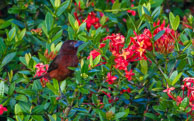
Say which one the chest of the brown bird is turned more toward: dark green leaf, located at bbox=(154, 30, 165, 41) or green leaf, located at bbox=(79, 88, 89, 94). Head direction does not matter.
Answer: the dark green leaf

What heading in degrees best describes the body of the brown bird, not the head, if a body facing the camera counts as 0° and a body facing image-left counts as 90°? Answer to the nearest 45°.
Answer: approximately 270°

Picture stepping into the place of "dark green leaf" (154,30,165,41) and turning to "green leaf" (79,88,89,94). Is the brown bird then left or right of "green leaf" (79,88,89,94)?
right

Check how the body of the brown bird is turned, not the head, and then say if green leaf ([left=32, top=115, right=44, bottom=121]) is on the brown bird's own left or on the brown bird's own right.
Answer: on the brown bird's own right

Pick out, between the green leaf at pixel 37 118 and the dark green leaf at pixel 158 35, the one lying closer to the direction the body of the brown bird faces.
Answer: the dark green leaf
